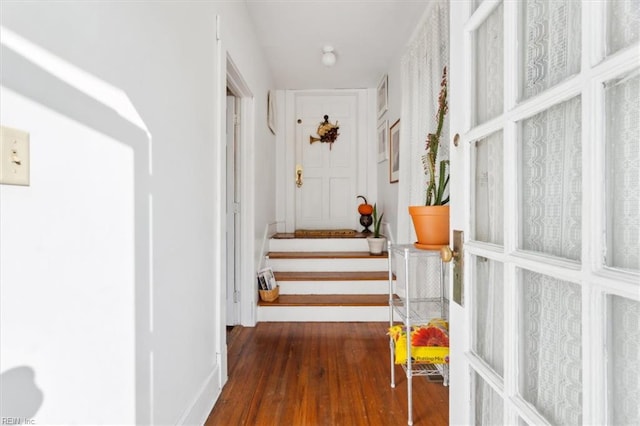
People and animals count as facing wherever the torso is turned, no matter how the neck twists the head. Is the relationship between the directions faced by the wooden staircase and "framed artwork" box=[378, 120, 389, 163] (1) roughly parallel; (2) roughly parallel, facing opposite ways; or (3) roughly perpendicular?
roughly perpendicular

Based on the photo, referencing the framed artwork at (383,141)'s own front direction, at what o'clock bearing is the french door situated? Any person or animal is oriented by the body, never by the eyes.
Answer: The french door is roughly at 9 o'clock from the framed artwork.

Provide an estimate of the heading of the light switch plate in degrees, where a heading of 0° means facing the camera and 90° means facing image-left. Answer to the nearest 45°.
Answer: approximately 315°

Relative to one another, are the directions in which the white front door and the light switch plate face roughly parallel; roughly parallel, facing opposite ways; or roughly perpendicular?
roughly perpendicular

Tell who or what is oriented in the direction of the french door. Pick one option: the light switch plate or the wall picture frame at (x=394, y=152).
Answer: the light switch plate

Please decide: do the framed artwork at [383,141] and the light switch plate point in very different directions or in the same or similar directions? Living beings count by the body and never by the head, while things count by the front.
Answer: very different directions

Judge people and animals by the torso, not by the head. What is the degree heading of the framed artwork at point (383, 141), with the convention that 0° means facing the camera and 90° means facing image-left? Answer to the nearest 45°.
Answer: approximately 90°

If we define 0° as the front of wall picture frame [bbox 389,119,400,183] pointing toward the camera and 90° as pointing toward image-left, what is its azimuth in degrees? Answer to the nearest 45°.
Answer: approximately 90°

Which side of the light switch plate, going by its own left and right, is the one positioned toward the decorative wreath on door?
left

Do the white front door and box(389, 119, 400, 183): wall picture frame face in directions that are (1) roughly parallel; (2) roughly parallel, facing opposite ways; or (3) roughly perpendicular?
roughly perpendicular

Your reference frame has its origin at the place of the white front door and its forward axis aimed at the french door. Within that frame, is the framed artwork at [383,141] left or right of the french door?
left

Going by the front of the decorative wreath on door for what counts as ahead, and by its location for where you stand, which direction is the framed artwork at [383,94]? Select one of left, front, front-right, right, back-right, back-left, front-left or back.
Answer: front-left
